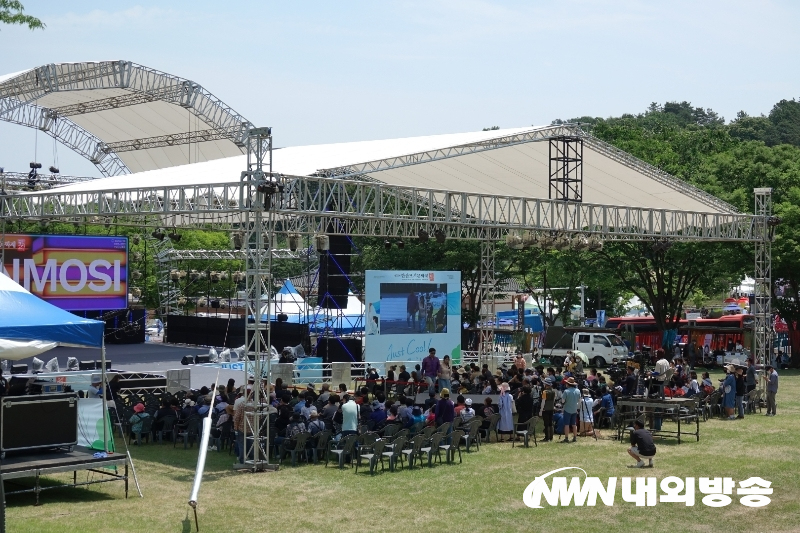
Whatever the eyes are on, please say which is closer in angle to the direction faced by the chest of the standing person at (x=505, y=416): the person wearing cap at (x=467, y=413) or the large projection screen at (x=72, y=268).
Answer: the large projection screen

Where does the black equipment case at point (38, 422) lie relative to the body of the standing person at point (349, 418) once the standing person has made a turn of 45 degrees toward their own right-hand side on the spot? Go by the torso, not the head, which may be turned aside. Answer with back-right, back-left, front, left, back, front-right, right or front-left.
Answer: back-left

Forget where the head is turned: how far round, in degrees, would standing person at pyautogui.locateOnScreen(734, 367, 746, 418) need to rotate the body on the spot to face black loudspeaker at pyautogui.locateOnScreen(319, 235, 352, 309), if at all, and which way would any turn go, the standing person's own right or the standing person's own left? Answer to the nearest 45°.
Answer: approximately 45° to the standing person's own right

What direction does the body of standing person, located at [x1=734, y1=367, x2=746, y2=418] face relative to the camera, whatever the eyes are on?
to the viewer's left

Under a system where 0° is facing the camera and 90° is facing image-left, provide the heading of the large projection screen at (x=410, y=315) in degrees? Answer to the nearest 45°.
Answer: approximately 0°

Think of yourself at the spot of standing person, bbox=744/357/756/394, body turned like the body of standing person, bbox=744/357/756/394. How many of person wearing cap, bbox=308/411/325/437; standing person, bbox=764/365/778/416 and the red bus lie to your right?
1

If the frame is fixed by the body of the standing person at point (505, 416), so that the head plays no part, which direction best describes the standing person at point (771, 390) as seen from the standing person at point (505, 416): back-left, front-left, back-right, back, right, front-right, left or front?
front-right

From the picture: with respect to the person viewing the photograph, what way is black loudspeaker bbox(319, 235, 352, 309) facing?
facing the viewer and to the right of the viewer

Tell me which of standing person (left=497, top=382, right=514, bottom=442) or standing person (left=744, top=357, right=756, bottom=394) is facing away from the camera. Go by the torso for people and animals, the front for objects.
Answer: standing person (left=497, top=382, right=514, bottom=442)

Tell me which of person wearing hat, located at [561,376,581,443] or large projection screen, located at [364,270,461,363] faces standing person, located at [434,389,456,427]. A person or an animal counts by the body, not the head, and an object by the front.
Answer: the large projection screen

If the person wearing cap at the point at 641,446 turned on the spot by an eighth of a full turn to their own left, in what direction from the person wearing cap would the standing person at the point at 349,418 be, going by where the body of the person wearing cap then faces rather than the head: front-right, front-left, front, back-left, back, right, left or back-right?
front

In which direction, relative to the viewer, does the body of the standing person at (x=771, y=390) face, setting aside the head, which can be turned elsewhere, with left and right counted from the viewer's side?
facing to the left of the viewer

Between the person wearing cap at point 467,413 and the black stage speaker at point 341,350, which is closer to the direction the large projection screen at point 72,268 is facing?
the person wearing cap

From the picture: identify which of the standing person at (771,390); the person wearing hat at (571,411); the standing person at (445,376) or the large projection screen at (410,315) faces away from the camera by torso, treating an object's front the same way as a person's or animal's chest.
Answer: the person wearing hat

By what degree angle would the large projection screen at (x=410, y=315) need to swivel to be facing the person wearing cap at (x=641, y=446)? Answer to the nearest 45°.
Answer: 0° — it already faces them
